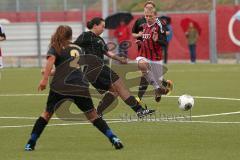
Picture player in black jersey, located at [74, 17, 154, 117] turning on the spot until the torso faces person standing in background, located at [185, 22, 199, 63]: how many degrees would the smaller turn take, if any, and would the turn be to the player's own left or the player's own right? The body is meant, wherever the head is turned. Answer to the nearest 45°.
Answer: approximately 90° to the player's own left

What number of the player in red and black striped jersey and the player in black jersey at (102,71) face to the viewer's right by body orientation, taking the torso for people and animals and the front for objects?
1

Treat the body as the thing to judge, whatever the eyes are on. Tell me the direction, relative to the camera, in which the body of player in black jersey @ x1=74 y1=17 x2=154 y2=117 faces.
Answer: to the viewer's right

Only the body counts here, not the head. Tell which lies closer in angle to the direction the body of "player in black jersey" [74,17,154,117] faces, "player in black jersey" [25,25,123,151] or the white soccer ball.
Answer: the white soccer ball

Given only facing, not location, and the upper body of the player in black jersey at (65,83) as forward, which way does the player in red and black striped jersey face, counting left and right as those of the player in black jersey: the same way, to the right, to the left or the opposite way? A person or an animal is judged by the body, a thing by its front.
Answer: the opposite way

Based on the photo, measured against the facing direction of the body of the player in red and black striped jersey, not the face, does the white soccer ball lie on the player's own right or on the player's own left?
on the player's own left

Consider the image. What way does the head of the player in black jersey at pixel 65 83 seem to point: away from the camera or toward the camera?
away from the camera

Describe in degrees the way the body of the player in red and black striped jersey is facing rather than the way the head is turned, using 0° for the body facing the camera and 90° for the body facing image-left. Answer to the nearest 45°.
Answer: approximately 45°

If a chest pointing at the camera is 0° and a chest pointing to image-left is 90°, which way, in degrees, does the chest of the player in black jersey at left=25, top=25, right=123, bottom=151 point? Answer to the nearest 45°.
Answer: approximately 225°

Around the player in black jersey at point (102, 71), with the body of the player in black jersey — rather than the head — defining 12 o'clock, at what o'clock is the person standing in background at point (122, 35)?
The person standing in background is roughly at 9 o'clock from the player in black jersey.

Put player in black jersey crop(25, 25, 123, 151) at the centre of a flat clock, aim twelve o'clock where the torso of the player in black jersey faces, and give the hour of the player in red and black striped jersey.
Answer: The player in red and black striped jersey is roughly at 1 o'clock from the player in black jersey.
